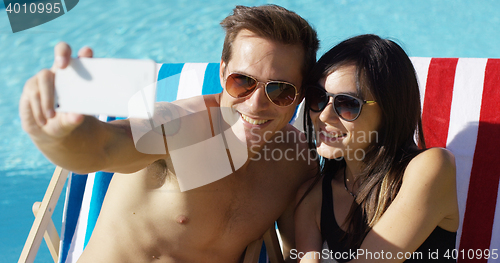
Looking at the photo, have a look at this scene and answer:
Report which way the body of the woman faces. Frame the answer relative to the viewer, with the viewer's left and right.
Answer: facing the viewer and to the left of the viewer

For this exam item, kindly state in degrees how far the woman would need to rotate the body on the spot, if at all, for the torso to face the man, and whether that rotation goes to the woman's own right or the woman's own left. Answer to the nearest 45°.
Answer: approximately 45° to the woman's own right

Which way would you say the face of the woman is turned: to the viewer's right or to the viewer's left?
to the viewer's left
